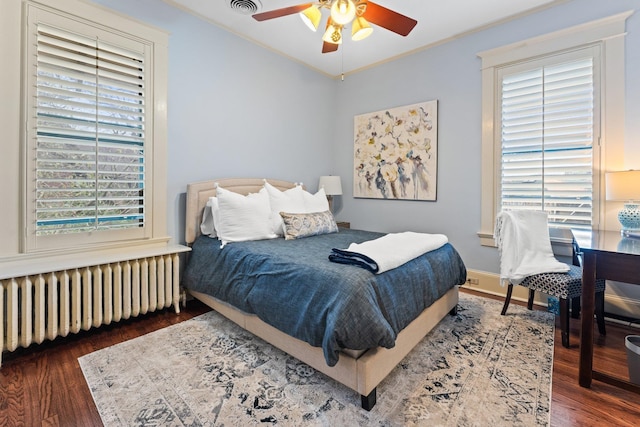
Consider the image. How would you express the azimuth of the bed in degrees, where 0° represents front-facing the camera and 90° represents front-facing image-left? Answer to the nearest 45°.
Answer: approximately 315°

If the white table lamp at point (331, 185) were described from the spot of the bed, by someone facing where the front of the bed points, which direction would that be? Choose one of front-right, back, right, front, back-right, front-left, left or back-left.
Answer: back-left

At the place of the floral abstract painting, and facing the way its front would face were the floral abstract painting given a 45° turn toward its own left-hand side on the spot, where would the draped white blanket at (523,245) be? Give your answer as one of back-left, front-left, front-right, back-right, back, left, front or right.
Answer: front-left

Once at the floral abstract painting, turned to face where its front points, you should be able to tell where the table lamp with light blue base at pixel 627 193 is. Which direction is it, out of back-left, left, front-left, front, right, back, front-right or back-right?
left

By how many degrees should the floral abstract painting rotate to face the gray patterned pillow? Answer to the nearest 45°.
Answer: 0° — it already faces it

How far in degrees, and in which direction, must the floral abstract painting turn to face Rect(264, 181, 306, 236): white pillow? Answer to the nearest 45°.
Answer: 0° — it already faces it

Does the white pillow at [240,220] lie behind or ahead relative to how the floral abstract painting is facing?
ahead

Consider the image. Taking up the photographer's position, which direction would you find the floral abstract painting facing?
facing the viewer and to the left of the viewer

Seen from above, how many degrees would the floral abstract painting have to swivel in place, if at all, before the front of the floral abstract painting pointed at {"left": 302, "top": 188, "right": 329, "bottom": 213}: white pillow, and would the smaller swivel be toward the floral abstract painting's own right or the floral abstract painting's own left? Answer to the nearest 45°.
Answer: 0° — it already faces it
